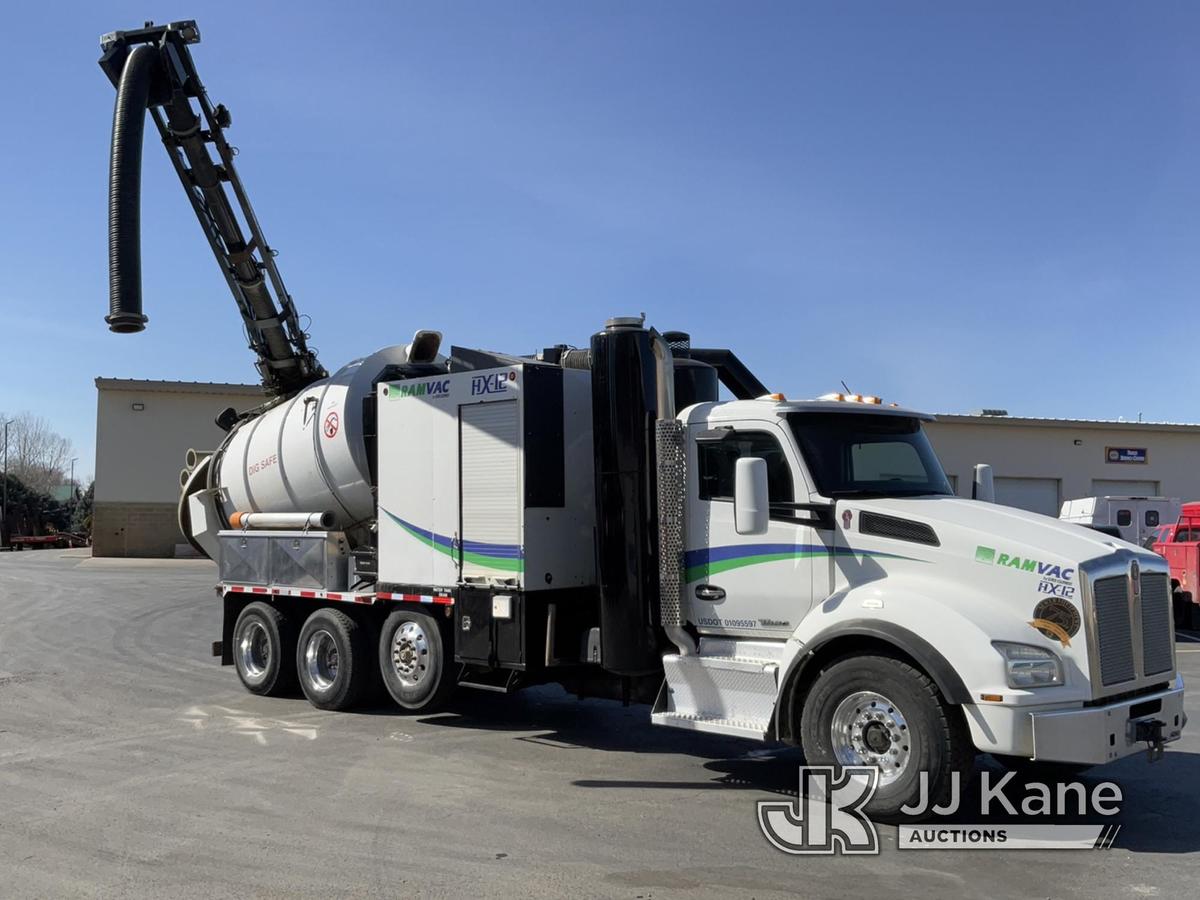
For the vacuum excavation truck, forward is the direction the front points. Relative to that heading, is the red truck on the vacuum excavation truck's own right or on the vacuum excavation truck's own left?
on the vacuum excavation truck's own left

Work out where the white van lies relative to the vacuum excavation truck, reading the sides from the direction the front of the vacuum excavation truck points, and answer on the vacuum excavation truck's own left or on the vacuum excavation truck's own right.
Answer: on the vacuum excavation truck's own left

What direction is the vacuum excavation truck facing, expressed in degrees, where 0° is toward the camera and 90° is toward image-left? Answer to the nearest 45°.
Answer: approximately 315°

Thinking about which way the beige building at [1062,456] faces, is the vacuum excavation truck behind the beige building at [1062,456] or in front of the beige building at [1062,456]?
in front

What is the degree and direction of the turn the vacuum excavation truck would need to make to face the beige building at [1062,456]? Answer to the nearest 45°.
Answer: approximately 90° to its left

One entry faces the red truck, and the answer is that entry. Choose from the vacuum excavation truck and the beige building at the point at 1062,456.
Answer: the beige building

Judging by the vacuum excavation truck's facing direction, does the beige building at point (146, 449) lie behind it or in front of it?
behind

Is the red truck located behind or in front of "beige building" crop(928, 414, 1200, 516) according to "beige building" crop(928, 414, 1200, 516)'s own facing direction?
in front

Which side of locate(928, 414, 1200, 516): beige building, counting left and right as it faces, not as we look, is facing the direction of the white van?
front

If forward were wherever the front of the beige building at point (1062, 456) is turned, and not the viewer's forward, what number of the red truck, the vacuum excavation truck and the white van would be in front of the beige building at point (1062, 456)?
3

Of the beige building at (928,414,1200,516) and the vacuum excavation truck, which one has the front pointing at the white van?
the beige building

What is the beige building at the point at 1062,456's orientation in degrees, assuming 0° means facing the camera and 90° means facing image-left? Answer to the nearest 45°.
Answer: approximately 0°

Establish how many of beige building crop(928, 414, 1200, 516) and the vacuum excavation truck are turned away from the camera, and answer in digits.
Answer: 0

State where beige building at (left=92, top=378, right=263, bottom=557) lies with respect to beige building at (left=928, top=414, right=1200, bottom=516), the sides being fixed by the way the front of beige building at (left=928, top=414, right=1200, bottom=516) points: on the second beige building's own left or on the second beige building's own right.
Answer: on the second beige building's own right
